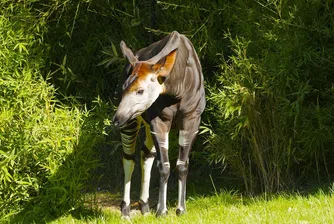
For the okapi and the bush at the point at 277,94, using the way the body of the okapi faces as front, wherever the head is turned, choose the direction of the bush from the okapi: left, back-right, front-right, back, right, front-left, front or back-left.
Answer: left
